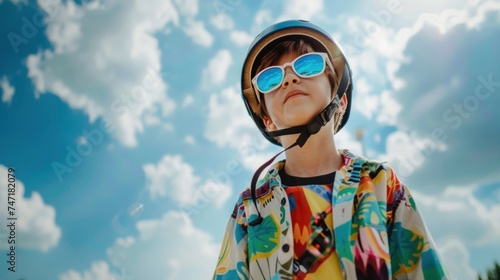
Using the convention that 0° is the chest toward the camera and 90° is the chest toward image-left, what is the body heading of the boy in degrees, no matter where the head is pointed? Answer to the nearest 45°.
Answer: approximately 0°
